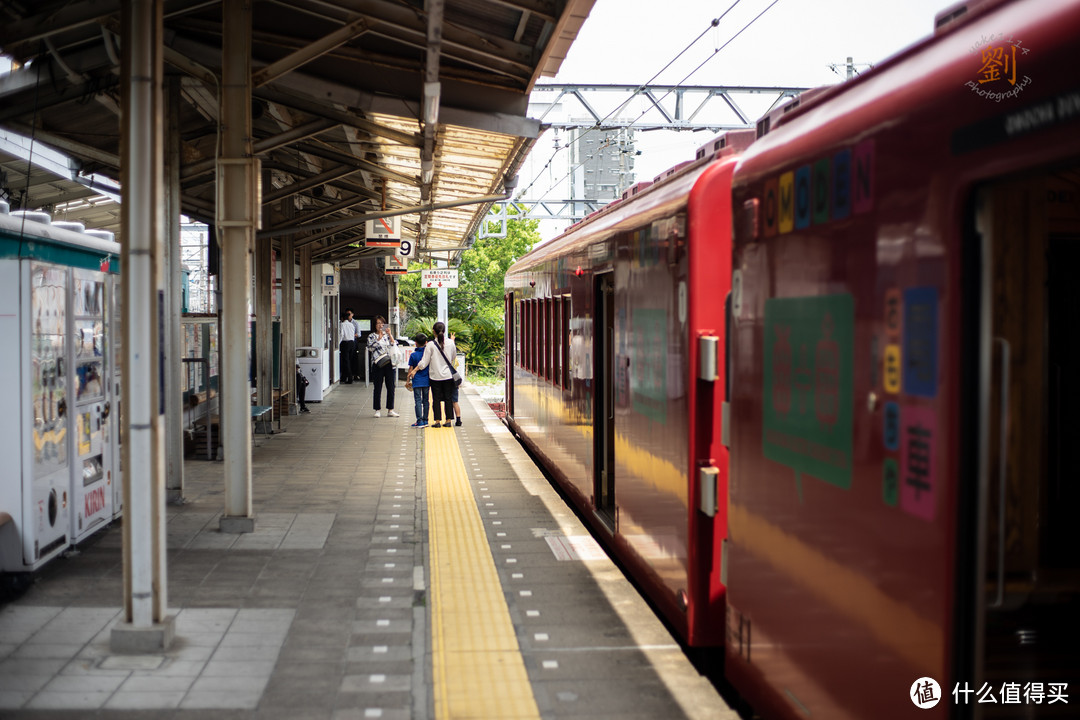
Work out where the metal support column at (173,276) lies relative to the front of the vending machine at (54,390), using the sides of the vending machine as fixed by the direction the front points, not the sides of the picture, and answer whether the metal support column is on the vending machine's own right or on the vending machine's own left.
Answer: on the vending machine's own left

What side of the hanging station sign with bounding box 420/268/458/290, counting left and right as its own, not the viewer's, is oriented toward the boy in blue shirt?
front

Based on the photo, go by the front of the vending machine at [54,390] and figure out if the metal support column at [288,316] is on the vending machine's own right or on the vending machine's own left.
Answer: on the vending machine's own left

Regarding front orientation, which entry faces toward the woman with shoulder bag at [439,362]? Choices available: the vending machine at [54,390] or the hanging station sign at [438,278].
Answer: the hanging station sign

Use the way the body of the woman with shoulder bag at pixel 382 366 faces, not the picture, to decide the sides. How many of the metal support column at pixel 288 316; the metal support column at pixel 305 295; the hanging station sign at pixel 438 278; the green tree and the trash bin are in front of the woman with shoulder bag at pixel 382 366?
0

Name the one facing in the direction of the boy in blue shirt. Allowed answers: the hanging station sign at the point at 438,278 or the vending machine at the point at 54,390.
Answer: the hanging station sign

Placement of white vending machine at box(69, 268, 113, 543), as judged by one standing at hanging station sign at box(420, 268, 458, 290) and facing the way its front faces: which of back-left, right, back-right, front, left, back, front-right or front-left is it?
front

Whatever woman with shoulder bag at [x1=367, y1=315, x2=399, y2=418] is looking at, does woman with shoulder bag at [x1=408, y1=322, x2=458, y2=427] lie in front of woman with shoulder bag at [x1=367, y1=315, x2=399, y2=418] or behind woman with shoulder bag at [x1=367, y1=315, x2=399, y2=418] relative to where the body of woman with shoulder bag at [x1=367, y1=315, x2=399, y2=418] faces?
in front

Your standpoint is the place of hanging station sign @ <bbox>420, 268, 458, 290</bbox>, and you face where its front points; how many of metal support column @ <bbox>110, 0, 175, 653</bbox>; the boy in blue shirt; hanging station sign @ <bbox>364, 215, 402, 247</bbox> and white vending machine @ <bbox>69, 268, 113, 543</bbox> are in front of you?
4

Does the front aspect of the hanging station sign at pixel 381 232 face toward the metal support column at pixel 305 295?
no

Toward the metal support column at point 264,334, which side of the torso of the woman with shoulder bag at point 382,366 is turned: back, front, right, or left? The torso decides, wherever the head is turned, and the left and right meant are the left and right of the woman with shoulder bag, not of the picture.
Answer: right

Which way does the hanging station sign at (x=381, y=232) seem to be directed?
toward the camera

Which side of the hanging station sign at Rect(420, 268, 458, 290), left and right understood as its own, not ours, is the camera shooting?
front

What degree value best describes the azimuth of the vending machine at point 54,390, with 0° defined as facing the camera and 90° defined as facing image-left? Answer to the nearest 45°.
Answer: approximately 315°

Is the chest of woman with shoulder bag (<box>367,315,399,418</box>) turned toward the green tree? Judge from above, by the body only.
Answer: no

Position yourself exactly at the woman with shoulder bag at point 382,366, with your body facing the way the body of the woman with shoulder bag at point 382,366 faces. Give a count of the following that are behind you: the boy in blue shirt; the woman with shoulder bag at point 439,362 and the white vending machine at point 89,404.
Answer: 0

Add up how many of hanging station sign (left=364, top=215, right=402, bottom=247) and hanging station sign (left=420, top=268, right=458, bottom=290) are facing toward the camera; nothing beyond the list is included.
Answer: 2
